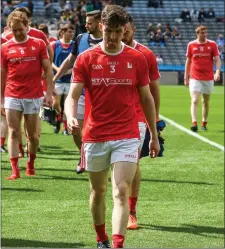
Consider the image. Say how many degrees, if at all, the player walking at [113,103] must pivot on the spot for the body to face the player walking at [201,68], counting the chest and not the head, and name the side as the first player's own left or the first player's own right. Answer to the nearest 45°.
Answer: approximately 180°

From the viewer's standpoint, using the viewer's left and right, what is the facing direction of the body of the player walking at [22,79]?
facing the viewer

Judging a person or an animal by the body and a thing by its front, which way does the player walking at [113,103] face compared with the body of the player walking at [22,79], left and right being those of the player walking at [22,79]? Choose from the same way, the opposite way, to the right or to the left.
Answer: the same way

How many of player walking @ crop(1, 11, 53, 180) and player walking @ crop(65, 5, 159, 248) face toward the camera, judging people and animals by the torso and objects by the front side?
2

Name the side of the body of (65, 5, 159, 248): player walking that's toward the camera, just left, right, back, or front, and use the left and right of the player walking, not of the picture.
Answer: front

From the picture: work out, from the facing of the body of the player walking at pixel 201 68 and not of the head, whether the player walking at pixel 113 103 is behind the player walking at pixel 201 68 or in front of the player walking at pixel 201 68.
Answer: in front

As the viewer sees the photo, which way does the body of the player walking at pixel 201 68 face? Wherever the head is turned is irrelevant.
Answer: toward the camera

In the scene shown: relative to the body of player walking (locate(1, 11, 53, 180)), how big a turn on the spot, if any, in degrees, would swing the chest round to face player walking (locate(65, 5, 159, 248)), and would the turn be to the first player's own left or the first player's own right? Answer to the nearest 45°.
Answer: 0° — they already face them
